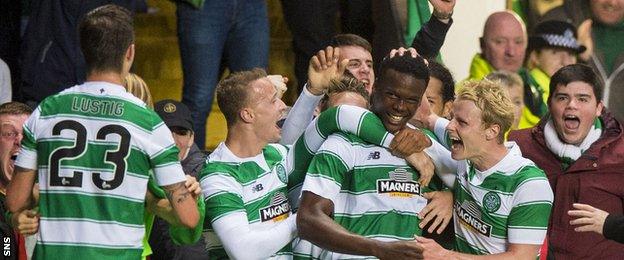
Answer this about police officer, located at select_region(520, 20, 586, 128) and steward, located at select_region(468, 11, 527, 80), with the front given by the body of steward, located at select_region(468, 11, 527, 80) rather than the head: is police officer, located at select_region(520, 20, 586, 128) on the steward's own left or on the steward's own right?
on the steward's own left

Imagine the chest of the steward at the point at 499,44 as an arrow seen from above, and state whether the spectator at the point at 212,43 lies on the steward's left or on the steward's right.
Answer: on the steward's right

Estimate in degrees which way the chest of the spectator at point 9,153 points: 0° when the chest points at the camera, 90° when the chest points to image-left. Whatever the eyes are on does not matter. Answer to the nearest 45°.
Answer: approximately 315°

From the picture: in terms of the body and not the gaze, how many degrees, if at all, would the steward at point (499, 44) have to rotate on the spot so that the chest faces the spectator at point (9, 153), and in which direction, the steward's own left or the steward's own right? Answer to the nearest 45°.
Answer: approximately 90° to the steward's own right
